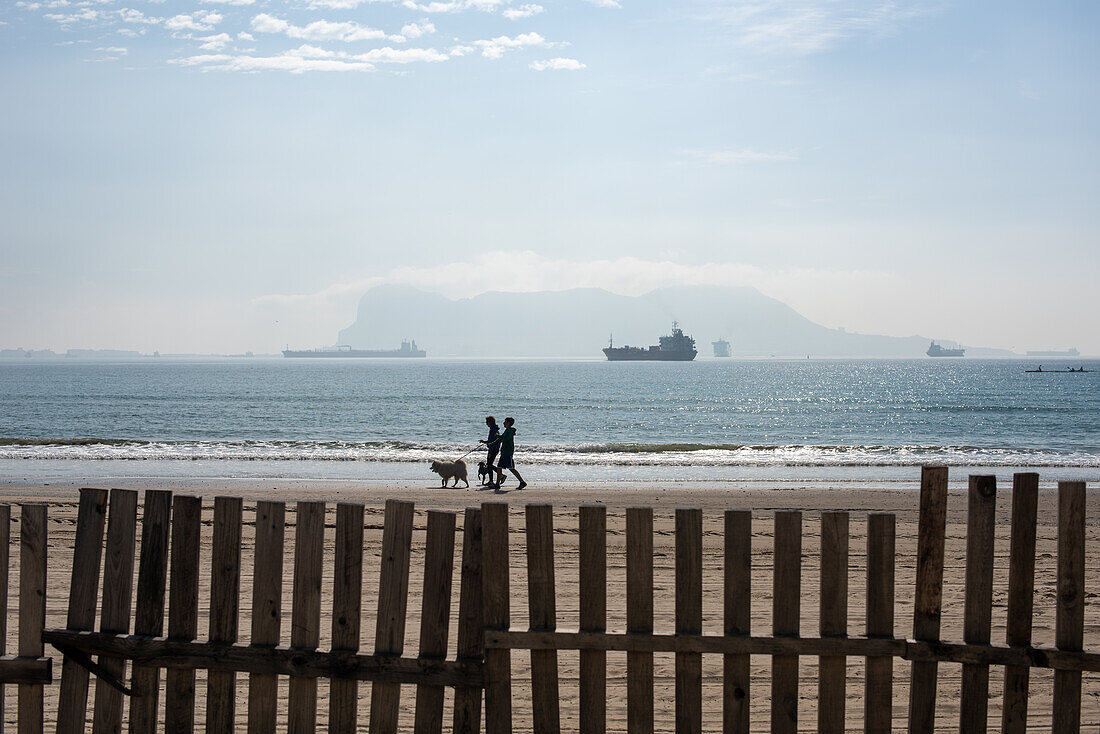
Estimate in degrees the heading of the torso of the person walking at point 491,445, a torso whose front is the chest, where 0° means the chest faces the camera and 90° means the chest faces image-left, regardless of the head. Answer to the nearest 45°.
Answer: approximately 90°

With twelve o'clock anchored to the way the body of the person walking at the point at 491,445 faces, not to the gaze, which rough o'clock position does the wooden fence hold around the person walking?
The wooden fence is roughly at 9 o'clock from the person walking.
